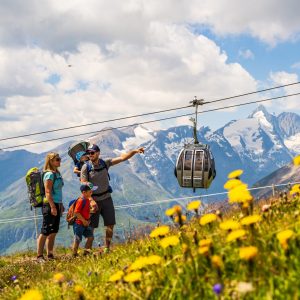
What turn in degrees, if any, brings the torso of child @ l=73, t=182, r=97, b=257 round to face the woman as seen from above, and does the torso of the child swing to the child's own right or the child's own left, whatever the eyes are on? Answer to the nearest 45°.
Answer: approximately 180°

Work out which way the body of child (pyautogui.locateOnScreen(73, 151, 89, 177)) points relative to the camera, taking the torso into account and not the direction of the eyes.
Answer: to the viewer's right

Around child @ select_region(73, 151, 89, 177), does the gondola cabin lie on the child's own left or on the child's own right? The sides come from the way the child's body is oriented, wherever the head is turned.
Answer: on the child's own left

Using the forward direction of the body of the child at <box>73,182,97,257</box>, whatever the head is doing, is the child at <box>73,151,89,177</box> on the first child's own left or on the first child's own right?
on the first child's own left

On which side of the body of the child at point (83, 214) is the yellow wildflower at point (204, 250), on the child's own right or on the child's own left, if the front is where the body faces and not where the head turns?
on the child's own right

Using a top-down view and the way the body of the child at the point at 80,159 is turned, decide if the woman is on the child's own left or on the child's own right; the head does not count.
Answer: on the child's own right

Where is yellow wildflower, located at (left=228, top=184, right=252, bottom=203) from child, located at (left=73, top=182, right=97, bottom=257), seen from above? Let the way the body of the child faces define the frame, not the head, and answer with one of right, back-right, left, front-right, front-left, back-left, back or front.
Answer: right

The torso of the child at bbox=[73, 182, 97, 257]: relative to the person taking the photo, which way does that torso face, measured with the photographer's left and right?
facing to the right of the viewer
